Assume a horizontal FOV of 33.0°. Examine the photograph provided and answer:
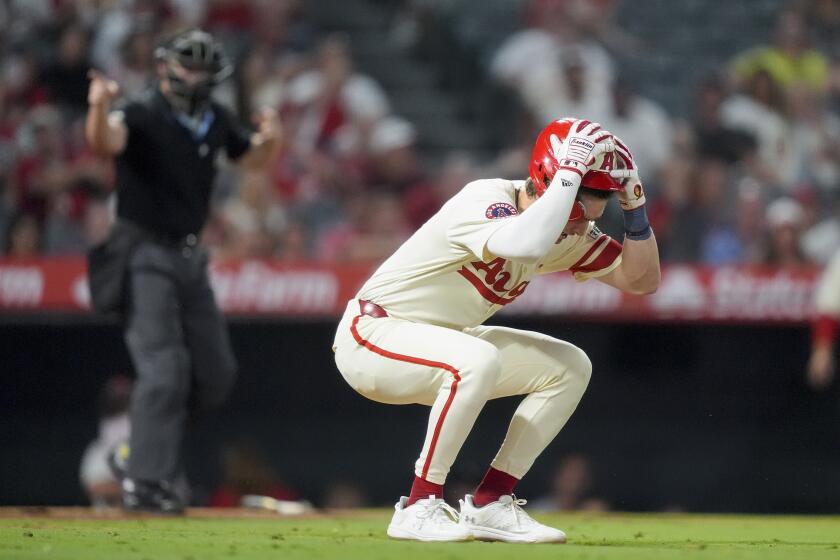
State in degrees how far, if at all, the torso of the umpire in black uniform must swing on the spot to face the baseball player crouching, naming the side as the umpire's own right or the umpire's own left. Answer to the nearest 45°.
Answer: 0° — they already face them

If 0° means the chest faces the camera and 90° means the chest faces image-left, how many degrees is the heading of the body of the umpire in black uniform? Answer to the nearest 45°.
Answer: approximately 315°

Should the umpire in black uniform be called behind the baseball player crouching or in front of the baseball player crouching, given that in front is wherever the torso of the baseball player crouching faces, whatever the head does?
behind
